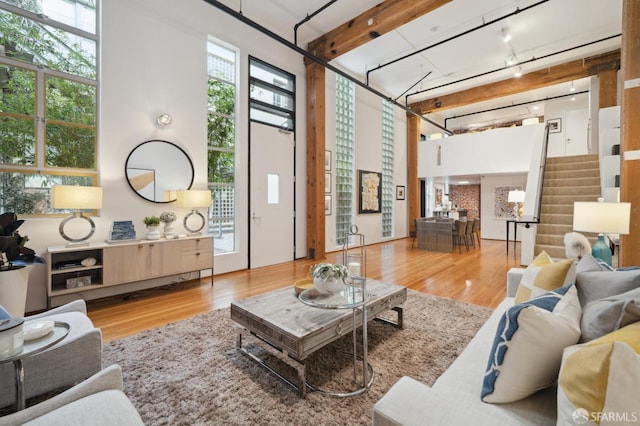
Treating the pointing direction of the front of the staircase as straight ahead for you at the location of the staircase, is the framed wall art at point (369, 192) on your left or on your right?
on your right

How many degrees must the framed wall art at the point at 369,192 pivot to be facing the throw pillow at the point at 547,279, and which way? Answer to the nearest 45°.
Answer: approximately 45° to its right

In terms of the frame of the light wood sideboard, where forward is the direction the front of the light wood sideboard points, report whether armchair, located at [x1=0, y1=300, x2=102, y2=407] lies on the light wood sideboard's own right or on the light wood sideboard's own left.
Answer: on the light wood sideboard's own right

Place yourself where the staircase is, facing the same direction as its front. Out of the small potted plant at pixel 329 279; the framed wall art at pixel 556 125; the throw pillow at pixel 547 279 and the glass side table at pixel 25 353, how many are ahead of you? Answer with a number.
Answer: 3

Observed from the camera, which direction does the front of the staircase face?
facing the viewer

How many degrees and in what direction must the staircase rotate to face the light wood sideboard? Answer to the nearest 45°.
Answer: approximately 45° to its right

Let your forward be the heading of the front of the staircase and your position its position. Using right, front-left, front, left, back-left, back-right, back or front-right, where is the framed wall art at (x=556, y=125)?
back

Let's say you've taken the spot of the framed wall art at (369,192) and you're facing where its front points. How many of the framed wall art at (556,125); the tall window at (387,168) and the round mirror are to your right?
1

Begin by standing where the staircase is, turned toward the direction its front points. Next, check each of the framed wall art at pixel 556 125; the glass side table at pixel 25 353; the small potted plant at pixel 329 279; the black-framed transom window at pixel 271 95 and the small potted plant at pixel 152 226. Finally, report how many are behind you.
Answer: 1

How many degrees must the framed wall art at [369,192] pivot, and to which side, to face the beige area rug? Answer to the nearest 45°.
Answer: approximately 45° to its right

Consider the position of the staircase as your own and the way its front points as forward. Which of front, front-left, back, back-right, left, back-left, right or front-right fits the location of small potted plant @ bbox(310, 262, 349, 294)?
front

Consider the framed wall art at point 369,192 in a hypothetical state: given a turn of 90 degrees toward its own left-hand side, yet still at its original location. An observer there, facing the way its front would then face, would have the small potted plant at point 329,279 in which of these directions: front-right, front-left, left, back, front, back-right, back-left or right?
back-right

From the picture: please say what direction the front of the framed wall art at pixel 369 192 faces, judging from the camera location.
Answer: facing the viewer and to the right of the viewer
